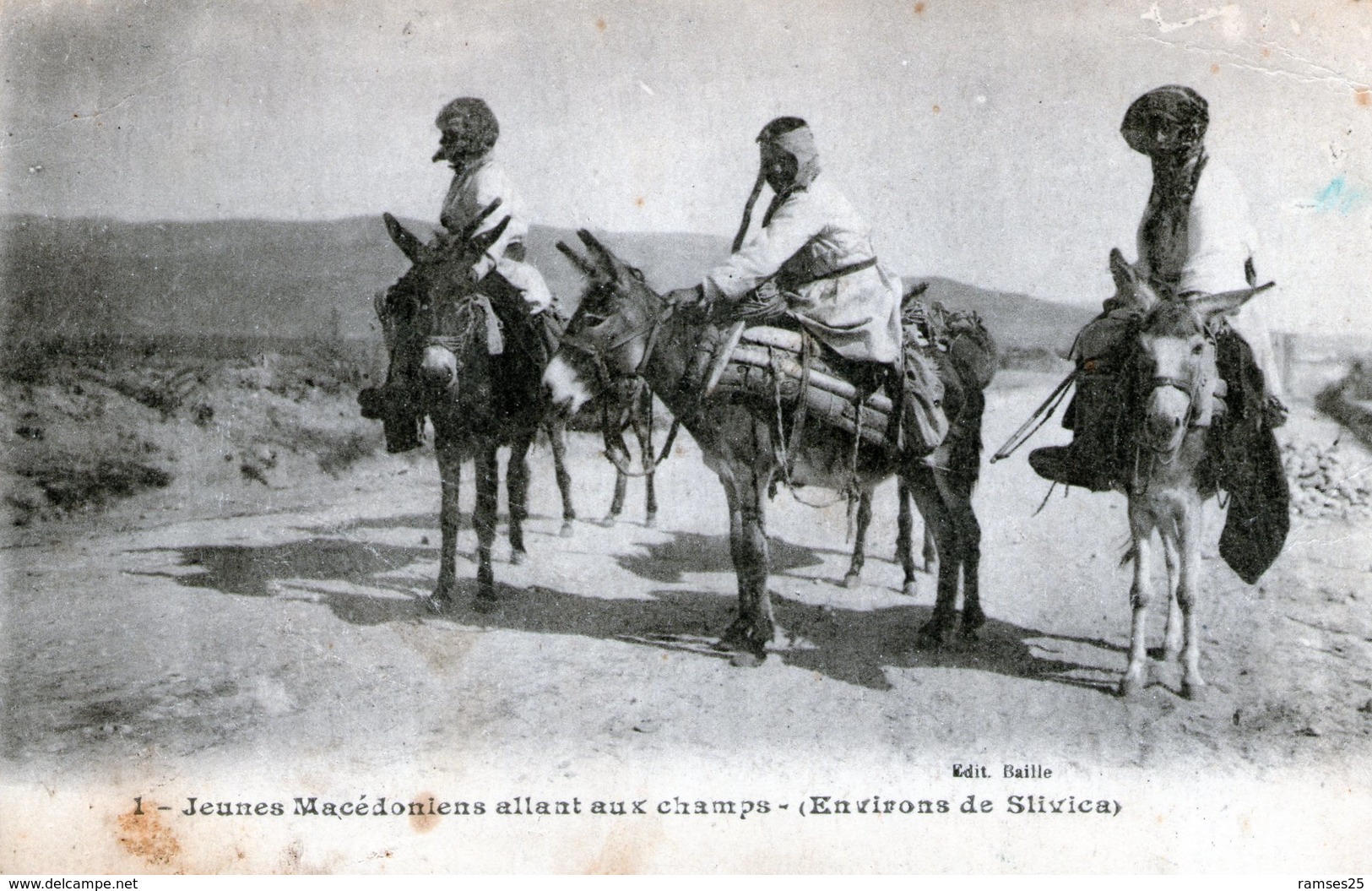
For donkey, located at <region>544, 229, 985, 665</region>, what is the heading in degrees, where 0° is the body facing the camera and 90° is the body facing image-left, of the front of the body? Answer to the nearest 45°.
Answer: approximately 45°

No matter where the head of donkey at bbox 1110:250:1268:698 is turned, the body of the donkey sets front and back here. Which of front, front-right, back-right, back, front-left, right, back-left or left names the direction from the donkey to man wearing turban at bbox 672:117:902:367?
right

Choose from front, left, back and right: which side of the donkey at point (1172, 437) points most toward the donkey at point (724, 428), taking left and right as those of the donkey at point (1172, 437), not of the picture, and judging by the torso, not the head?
right

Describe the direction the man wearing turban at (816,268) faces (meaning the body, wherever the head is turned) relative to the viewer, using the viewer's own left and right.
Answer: facing to the left of the viewer

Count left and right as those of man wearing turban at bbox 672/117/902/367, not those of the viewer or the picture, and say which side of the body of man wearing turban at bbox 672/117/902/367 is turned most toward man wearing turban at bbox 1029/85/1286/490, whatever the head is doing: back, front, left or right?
back

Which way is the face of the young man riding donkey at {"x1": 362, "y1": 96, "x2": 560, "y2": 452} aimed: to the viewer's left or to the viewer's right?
to the viewer's left
